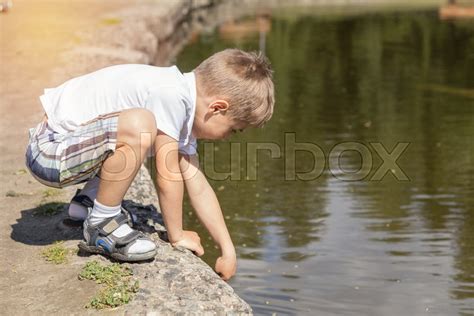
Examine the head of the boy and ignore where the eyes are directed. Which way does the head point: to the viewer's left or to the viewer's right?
to the viewer's right

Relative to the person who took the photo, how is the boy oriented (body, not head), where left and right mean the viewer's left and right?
facing to the right of the viewer
